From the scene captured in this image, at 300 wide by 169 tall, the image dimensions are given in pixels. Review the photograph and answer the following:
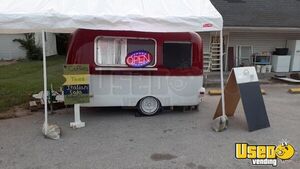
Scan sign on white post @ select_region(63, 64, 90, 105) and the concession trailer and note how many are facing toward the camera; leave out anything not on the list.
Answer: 1

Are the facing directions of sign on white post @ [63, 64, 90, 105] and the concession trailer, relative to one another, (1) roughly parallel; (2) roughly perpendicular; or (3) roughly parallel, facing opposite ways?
roughly perpendicular

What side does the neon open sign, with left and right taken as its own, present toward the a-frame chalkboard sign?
left

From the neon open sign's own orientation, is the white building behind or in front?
behind

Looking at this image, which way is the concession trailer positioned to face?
to the viewer's left

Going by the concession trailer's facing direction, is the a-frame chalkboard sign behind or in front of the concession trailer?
behind

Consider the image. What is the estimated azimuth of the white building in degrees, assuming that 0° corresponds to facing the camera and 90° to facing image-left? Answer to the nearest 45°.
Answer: approximately 0°

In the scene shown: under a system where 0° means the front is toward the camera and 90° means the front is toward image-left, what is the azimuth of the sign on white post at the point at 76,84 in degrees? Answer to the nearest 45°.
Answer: approximately 0°

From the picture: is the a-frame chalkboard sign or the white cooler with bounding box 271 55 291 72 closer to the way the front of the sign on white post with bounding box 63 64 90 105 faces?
the a-frame chalkboard sign
